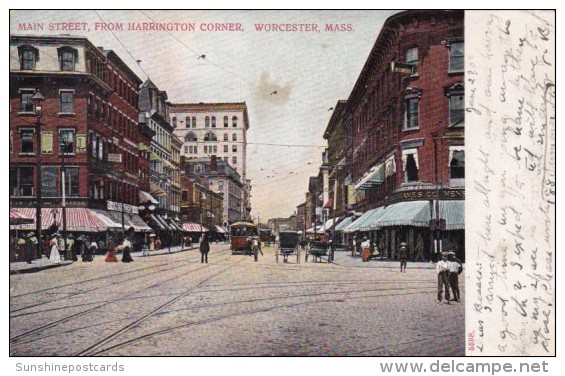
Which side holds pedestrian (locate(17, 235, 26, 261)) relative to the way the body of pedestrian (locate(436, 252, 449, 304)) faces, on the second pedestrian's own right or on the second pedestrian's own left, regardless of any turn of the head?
on the second pedestrian's own right

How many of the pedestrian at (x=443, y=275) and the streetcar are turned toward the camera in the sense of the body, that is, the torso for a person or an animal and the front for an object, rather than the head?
2

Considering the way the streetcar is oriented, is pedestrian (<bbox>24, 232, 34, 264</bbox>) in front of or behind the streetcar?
in front

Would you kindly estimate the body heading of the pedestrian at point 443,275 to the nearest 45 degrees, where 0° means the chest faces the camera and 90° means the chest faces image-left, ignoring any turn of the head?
approximately 0°
